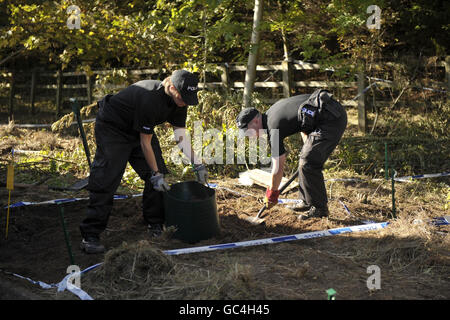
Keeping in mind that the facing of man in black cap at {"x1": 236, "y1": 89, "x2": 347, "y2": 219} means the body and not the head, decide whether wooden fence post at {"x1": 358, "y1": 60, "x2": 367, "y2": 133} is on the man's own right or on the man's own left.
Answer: on the man's own right

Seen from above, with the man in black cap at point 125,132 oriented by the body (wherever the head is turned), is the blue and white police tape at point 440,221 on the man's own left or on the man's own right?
on the man's own left

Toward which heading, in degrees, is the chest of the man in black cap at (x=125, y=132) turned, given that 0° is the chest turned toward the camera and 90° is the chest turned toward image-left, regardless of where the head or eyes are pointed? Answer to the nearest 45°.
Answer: approximately 315°

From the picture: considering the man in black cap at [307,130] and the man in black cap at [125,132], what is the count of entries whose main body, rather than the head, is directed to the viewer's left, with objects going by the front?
1

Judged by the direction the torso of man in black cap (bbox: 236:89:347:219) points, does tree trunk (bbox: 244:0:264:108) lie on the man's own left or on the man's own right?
on the man's own right

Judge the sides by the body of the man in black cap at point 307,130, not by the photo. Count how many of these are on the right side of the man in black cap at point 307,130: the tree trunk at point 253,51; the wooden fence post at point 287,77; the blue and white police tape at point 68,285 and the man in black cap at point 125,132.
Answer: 2

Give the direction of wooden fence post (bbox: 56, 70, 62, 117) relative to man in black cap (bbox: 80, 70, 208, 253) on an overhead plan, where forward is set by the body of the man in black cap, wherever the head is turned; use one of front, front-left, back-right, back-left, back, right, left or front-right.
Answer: back-left

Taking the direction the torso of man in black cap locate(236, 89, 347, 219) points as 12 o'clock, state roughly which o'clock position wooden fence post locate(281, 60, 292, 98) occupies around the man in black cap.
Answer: The wooden fence post is roughly at 3 o'clock from the man in black cap.

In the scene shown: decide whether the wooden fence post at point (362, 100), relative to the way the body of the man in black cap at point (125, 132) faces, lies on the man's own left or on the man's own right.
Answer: on the man's own left

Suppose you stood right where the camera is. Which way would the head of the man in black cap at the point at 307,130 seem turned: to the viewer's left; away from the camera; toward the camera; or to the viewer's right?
to the viewer's left

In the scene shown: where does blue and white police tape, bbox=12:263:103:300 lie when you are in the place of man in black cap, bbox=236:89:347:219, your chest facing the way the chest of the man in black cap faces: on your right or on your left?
on your left

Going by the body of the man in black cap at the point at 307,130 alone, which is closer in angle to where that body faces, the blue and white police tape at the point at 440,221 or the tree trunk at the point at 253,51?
the tree trunk

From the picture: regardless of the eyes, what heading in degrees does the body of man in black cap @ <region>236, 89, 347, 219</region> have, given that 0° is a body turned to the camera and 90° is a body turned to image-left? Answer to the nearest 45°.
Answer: approximately 90°
